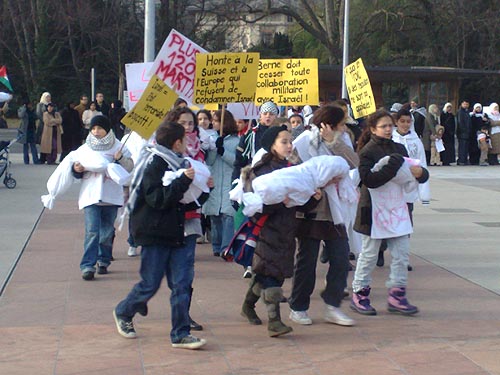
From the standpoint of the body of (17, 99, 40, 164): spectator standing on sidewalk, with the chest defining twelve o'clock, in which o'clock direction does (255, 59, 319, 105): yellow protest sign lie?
The yellow protest sign is roughly at 1 o'clock from the spectator standing on sidewalk.

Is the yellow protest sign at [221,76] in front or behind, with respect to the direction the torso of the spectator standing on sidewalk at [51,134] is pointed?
in front

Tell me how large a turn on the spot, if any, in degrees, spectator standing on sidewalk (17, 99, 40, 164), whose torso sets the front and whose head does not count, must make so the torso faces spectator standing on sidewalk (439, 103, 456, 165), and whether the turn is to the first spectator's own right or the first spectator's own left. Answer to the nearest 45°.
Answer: approximately 45° to the first spectator's own left

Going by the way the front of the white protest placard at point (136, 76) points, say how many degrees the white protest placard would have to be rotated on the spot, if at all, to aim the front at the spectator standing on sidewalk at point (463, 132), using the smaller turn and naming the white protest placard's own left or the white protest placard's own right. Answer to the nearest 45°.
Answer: approximately 135° to the white protest placard's own left

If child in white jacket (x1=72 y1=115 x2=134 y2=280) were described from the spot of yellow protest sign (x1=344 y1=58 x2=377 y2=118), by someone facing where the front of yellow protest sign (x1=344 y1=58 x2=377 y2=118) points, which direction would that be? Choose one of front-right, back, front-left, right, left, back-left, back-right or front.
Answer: front-right

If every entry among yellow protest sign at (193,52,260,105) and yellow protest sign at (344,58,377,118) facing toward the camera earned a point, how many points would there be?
2

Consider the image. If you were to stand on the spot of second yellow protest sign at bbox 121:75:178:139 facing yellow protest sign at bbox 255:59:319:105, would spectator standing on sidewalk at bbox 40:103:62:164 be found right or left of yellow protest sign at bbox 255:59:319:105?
left

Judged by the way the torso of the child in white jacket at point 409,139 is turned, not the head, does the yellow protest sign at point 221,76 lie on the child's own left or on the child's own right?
on the child's own right

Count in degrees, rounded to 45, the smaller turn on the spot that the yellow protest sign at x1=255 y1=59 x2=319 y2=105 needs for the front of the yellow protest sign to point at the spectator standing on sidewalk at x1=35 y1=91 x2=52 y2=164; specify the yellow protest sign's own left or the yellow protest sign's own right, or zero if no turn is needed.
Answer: approximately 135° to the yellow protest sign's own right

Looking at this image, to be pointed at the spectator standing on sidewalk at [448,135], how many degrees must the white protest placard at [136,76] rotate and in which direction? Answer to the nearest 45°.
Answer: approximately 135° to its left

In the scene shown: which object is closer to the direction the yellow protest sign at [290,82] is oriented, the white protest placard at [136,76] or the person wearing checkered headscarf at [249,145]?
the person wearing checkered headscarf

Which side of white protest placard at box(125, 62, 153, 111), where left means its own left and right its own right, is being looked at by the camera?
front

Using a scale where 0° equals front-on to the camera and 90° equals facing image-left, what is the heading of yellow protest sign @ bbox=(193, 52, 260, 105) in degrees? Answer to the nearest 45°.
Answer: approximately 0°

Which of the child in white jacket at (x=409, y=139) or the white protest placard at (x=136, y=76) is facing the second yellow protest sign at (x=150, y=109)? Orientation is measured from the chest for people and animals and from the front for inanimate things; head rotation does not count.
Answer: the white protest placard
